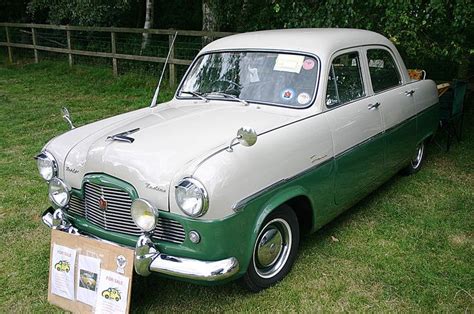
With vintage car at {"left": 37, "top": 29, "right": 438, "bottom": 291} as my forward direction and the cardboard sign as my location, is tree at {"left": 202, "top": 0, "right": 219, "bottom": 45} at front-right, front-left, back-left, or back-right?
front-left

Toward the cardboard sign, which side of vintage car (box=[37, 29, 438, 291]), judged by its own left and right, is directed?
front

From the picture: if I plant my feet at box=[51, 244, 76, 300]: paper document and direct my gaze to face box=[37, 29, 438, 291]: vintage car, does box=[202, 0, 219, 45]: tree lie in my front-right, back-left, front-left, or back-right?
front-left

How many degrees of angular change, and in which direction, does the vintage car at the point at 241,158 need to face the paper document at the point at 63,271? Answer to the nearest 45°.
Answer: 0° — it already faces it

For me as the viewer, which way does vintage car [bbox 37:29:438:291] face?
facing the viewer and to the left of the viewer

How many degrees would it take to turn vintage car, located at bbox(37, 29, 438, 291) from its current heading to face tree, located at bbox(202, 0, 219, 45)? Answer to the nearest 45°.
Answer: approximately 135° to its right

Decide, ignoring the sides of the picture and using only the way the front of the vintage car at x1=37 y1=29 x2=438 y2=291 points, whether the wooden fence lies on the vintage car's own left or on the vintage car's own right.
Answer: on the vintage car's own right

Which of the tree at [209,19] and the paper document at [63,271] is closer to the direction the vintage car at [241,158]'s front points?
the paper document

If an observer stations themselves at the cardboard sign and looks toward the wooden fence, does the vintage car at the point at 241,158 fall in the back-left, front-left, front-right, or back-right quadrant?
front-right

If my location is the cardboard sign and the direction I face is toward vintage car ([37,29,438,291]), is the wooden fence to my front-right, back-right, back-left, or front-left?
front-left
